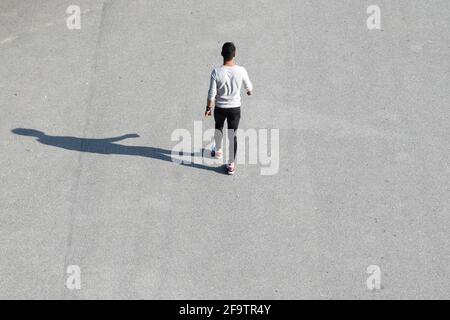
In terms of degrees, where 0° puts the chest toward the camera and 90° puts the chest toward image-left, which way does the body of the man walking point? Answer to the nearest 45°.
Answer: approximately 180°
